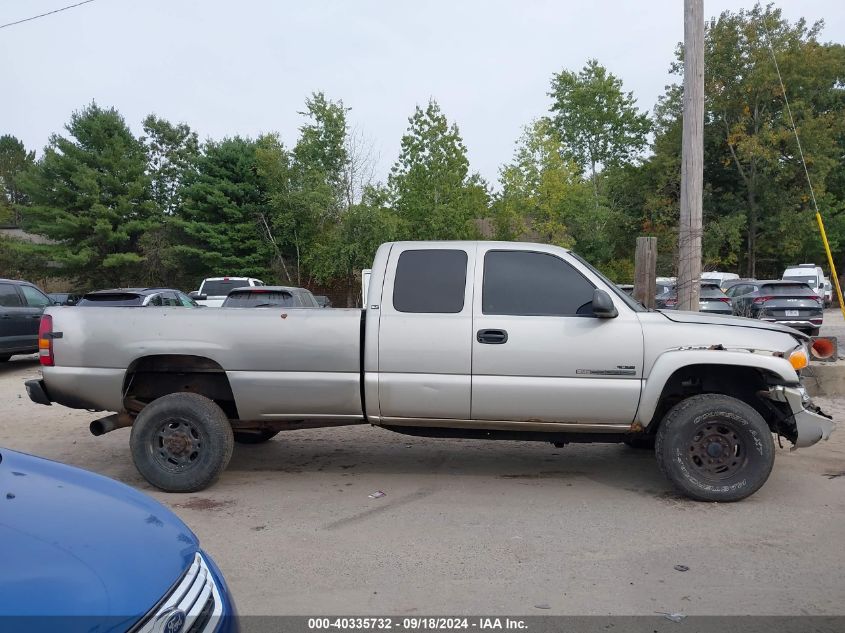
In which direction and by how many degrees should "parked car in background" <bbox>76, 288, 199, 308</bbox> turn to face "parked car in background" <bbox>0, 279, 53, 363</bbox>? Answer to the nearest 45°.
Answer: approximately 90° to its left

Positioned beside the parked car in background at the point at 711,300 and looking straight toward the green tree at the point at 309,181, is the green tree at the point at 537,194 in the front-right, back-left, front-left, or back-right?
front-right

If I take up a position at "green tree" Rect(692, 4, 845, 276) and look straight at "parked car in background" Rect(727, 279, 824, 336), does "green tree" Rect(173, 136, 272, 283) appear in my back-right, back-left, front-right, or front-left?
front-right

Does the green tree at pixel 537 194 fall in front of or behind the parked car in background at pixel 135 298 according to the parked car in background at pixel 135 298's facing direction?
in front

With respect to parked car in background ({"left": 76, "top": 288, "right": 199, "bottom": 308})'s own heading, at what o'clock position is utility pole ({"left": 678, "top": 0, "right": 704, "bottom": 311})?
The utility pole is roughly at 3 o'clock from the parked car in background.

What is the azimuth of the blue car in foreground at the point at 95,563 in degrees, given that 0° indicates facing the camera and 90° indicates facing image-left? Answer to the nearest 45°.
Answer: approximately 315°

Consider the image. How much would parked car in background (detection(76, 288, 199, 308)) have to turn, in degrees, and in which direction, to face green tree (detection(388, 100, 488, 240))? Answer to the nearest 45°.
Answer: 0° — it already faces it

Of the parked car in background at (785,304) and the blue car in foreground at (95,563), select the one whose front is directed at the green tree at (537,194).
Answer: the parked car in background at (785,304)

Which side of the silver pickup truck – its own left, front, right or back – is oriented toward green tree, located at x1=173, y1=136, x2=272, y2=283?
left

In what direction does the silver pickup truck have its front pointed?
to the viewer's right

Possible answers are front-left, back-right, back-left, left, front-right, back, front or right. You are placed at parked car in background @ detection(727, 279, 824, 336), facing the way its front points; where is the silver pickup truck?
back-left

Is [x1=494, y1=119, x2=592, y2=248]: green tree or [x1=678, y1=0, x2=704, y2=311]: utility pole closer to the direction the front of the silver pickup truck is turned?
the utility pole

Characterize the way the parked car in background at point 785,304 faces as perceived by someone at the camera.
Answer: facing away from the viewer and to the left of the viewer

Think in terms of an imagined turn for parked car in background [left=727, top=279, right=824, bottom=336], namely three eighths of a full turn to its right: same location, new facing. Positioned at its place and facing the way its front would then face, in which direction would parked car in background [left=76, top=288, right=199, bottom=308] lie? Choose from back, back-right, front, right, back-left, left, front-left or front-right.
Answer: back-right

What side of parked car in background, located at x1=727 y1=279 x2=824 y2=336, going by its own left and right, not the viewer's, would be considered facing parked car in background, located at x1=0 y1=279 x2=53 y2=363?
left

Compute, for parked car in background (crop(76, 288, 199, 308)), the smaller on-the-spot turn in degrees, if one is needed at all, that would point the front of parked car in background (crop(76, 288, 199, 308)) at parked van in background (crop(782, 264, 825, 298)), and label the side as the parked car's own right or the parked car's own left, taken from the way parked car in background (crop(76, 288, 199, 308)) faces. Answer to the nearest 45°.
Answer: approximately 45° to the parked car's own right

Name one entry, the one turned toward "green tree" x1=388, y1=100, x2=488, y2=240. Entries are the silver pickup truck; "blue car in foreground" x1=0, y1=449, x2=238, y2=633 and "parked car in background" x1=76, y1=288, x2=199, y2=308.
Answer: "parked car in background" x1=76, y1=288, x2=199, y2=308
